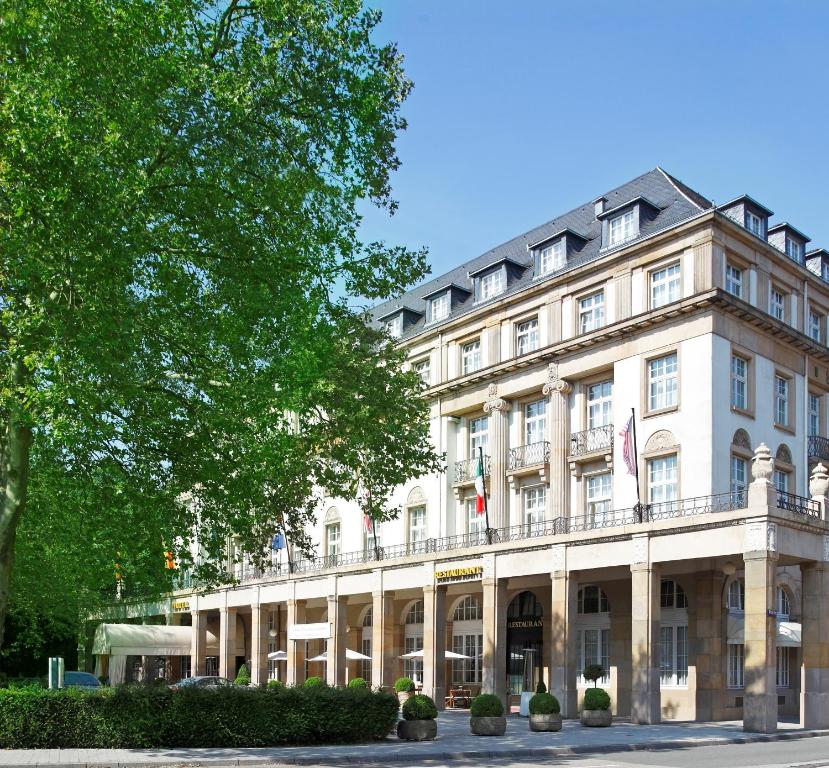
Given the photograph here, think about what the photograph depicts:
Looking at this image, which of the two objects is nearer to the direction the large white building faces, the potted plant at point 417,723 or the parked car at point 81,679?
the potted plant

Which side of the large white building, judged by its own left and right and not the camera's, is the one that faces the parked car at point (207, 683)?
front

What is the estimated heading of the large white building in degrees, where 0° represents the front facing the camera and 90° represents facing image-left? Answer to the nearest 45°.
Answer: approximately 45°
